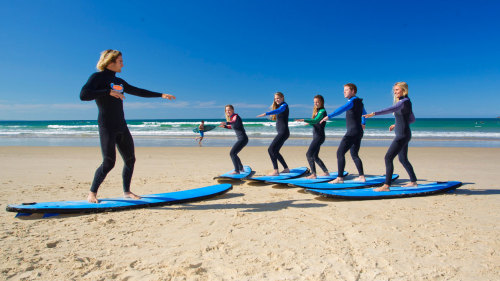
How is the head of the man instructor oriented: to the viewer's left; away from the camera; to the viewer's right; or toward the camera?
to the viewer's right

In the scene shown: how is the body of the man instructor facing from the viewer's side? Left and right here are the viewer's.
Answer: facing the viewer and to the right of the viewer

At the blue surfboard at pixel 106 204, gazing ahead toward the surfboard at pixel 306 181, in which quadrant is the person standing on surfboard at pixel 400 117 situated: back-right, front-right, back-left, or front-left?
front-right

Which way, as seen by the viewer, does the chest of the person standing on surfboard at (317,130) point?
to the viewer's left

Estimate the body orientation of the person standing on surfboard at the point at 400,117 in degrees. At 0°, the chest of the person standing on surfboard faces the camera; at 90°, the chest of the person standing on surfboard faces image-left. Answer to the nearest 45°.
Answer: approximately 90°

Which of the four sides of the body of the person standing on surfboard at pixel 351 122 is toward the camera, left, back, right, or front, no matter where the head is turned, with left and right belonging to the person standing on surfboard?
left

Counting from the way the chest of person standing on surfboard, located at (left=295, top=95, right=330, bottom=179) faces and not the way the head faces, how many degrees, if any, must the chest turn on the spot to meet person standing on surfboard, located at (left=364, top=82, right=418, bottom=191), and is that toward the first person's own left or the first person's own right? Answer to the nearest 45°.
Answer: approximately 135° to the first person's own left

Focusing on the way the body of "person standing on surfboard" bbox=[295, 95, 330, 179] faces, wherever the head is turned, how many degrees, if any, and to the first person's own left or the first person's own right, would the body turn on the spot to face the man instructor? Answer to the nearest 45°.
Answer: approximately 45° to the first person's own left

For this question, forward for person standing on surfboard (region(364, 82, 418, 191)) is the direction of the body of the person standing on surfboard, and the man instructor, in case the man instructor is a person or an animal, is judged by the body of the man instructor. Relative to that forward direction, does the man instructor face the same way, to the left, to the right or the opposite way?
the opposite way
